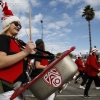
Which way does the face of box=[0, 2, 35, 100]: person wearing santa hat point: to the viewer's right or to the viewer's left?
to the viewer's right

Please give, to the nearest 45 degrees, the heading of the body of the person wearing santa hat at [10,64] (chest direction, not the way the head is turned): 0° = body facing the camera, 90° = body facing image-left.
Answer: approximately 315°
